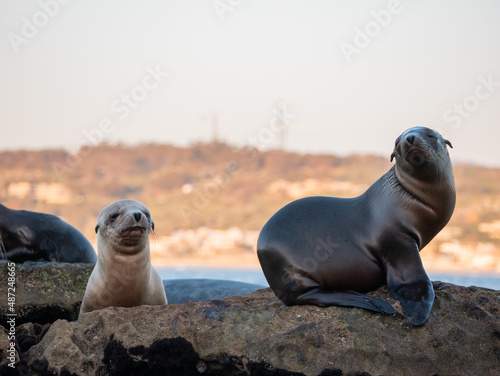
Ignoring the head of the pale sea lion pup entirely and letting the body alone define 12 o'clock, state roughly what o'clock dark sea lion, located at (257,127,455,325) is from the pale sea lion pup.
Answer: The dark sea lion is roughly at 10 o'clock from the pale sea lion pup.

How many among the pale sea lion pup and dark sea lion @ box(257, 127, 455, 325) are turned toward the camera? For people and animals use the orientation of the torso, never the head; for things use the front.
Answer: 1

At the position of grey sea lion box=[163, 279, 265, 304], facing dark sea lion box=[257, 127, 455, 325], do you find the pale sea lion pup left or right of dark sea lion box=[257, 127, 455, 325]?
right

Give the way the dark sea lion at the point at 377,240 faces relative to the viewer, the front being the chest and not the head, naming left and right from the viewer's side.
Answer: facing to the right of the viewer

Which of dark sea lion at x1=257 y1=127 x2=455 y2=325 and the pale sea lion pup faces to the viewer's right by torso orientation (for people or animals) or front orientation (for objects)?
the dark sea lion

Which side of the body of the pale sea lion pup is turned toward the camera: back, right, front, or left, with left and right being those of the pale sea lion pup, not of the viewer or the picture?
front

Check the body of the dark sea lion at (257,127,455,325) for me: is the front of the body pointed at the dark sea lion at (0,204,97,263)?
no

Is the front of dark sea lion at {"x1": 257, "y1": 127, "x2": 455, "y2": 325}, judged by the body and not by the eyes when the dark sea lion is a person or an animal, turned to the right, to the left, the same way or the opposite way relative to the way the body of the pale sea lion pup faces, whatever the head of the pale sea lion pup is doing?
to the left

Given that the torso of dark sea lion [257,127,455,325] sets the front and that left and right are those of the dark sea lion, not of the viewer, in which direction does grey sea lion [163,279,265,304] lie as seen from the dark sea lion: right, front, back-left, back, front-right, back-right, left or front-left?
back-left
